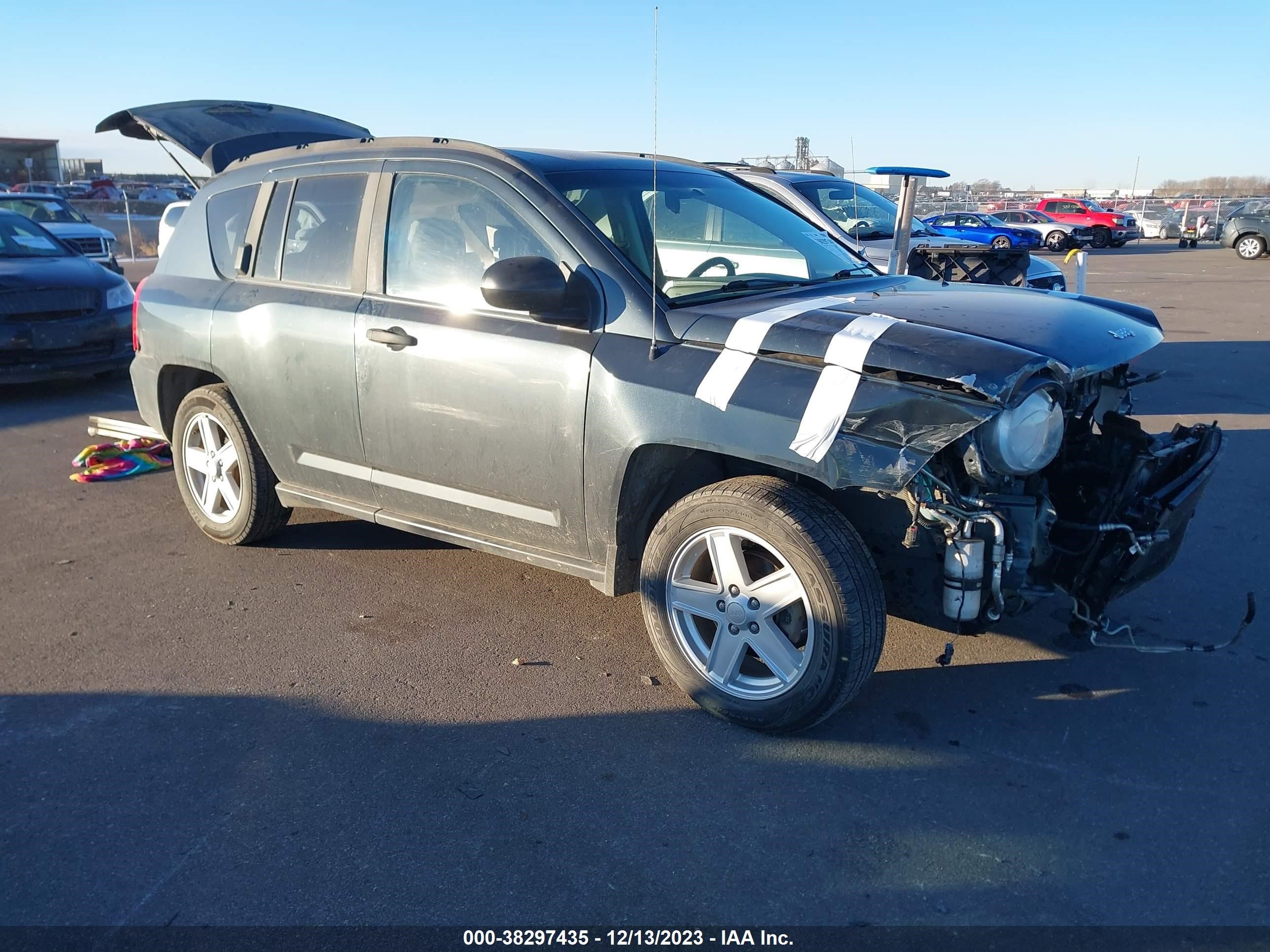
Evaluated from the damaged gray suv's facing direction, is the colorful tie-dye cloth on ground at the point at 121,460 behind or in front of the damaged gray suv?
behind

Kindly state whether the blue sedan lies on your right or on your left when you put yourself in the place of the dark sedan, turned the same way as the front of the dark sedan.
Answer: on your left

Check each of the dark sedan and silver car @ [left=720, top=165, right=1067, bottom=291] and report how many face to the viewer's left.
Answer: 0

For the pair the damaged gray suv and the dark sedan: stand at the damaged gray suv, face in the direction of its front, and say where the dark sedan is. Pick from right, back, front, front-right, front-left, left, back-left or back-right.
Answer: back

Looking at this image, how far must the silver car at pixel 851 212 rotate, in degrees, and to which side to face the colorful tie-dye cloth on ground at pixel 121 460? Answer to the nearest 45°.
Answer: approximately 90° to its right

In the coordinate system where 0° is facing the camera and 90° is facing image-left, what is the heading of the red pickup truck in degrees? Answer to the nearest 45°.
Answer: approximately 315°

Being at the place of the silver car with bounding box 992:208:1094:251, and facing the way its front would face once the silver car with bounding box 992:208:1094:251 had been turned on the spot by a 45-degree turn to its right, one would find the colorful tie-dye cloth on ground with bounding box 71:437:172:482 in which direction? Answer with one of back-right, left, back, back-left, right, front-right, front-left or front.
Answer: front

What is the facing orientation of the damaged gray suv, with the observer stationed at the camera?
facing the viewer and to the right of the viewer

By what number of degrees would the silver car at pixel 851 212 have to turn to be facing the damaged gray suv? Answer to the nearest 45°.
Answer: approximately 45° to its right
